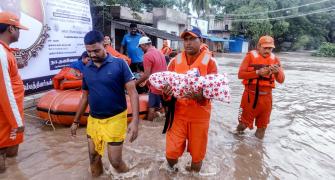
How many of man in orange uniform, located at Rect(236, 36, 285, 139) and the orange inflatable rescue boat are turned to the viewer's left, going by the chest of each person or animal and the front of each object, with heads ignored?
1

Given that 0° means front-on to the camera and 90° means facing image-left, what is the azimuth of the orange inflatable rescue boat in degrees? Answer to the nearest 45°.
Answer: approximately 90°

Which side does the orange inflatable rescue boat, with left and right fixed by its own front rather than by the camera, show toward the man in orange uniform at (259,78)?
back

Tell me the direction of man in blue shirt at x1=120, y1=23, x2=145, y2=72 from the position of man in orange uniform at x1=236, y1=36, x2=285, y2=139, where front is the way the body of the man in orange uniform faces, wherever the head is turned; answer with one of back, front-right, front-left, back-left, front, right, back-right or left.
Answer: back

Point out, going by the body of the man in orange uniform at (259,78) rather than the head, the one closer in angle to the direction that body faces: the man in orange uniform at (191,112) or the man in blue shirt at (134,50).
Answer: the man in orange uniform

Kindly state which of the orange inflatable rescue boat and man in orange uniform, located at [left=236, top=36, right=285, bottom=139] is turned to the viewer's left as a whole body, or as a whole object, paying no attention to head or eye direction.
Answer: the orange inflatable rescue boat

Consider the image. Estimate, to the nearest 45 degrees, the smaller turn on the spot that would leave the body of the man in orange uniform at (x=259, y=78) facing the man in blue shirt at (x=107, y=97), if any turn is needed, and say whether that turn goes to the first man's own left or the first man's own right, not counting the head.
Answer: approximately 90° to the first man's own right

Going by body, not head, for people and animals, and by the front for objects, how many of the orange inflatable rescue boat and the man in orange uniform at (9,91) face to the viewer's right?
1

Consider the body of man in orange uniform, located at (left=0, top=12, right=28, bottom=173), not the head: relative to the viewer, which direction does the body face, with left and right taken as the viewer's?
facing to the right of the viewer

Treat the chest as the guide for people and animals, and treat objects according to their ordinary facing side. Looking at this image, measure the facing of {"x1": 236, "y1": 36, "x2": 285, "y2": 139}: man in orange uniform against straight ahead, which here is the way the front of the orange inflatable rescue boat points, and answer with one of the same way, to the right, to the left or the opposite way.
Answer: to the left

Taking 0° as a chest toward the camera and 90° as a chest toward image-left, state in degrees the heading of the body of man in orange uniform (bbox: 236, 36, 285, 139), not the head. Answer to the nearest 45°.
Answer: approximately 315°

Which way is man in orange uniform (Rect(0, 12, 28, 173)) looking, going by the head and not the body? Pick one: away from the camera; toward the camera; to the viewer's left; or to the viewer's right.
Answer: to the viewer's right

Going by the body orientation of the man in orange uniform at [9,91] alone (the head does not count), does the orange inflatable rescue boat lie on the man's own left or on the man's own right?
on the man's own left

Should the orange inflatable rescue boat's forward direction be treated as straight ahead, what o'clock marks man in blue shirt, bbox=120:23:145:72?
The man in blue shirt is roughly at 4 o'clock from the orange inflatable rescue boat.
